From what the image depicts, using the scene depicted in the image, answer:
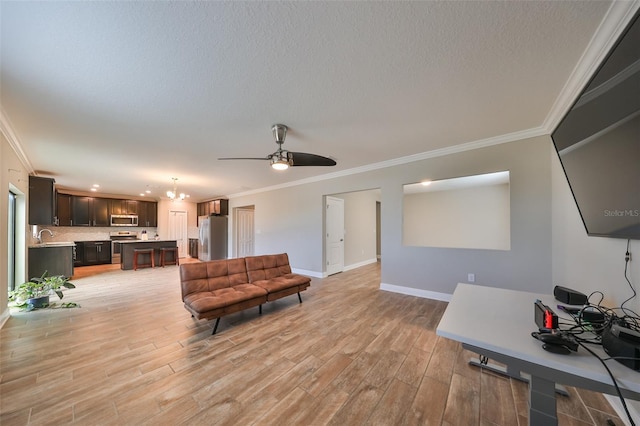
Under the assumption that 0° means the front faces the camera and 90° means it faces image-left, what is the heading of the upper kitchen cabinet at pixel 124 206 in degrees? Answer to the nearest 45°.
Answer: approximately 0°

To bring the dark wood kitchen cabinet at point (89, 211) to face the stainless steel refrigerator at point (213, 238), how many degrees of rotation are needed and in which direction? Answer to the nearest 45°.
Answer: approximately 45° to its left

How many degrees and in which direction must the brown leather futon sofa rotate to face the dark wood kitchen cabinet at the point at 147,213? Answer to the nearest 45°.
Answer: approximately 180°

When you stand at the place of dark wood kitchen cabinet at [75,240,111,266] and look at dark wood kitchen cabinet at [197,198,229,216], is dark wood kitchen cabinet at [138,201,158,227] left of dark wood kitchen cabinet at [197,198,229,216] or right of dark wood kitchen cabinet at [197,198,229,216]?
left

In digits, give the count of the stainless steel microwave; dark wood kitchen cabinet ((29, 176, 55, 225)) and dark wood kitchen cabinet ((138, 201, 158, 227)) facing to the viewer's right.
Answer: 1

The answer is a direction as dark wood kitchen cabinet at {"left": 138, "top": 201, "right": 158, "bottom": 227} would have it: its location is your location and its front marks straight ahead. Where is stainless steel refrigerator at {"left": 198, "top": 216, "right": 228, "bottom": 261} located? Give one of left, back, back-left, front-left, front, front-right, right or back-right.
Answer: front-left

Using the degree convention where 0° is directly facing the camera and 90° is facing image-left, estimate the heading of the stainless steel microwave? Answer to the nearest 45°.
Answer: approximately 0°

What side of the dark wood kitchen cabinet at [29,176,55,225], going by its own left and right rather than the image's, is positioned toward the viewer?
right

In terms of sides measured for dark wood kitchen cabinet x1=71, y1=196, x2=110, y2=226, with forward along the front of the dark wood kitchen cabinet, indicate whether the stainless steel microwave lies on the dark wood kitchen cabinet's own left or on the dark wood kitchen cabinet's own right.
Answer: on the dark wood kitchen cabinet's own left

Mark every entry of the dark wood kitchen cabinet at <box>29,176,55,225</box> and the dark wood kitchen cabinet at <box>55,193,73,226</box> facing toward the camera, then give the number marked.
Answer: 1
